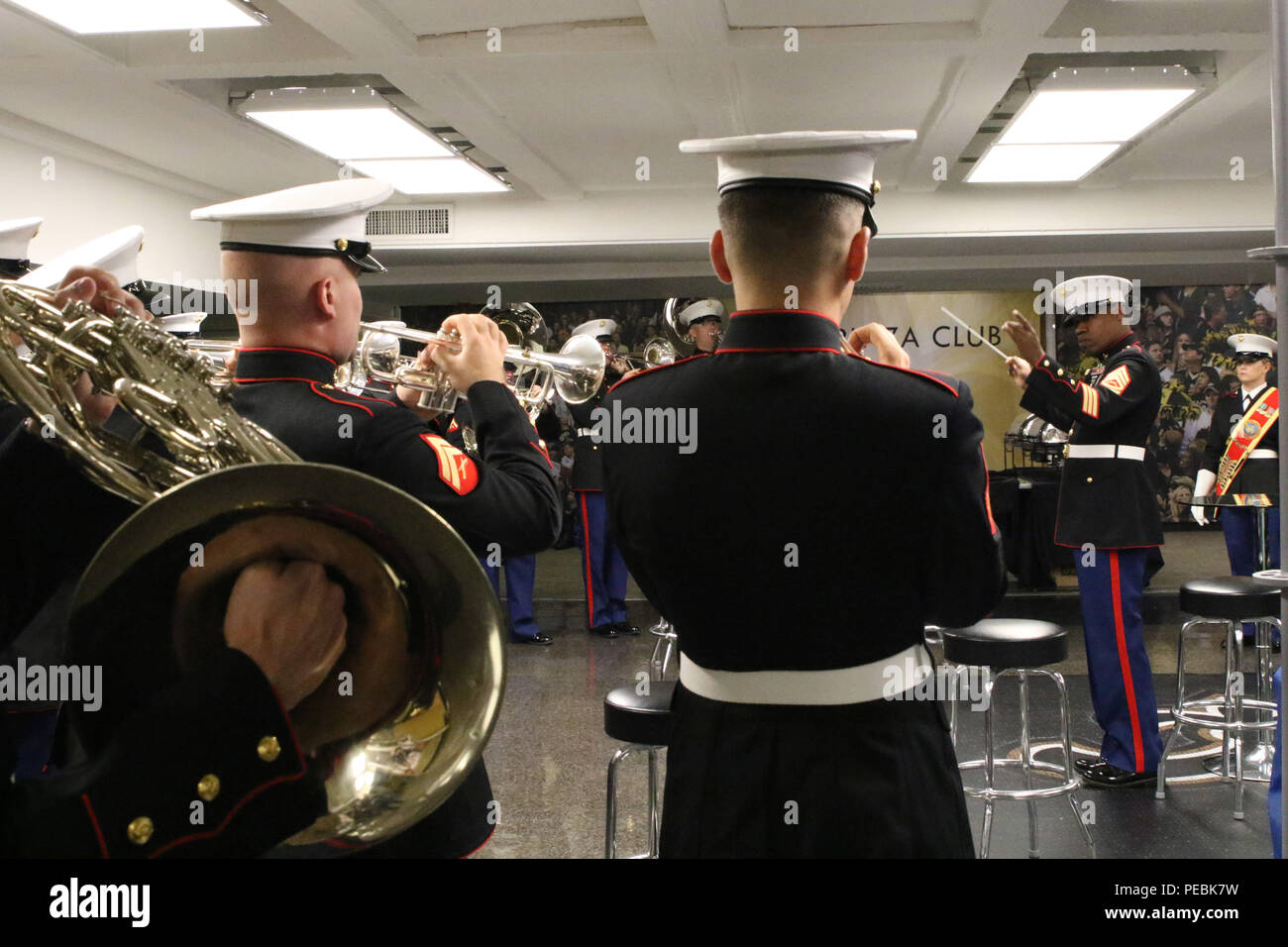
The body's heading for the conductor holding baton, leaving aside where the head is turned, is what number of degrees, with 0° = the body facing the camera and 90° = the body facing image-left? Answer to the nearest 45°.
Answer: approximately 90°

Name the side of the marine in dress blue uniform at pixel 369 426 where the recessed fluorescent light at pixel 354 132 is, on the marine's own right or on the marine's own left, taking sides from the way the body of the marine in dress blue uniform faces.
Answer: on the marine's own left

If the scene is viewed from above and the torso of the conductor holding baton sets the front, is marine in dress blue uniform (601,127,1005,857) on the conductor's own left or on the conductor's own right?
on the conductor's own left

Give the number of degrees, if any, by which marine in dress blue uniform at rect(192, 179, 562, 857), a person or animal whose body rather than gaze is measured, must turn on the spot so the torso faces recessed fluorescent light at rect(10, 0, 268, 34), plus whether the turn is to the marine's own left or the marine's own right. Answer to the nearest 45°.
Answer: approximately 45° to the marine's own left

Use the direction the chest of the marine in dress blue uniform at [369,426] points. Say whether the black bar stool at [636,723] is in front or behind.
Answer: in front

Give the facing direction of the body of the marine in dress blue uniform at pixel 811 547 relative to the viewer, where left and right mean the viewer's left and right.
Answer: facing away from the viewer

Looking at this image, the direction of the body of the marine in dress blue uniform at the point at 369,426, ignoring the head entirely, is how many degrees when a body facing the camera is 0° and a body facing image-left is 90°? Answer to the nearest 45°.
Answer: approximately 225°
